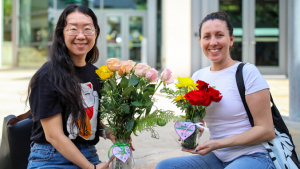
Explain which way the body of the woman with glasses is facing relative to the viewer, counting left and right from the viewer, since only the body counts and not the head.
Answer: facing the viewer and to the right of the viewer
